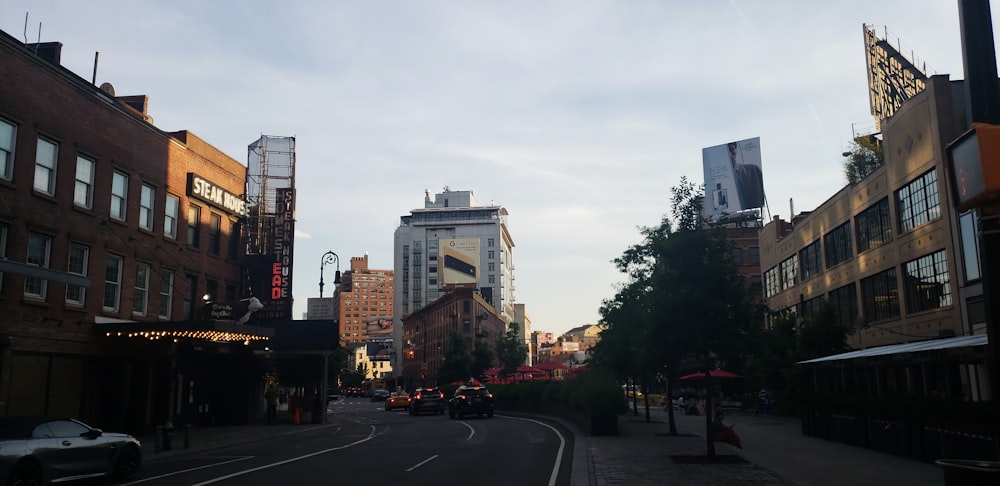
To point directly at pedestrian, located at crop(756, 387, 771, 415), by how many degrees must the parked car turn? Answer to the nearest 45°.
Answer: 0° — it already faces them

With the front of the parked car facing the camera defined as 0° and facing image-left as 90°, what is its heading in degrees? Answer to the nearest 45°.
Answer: approximately 225°

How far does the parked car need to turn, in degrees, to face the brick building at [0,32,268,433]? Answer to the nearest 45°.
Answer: approximately 45° to its left
